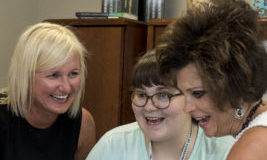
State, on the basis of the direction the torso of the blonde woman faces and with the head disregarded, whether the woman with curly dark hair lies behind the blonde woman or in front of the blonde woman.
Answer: in front

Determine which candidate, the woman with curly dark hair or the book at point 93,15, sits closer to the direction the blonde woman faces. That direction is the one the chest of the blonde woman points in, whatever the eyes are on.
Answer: the woman with curly dark hair

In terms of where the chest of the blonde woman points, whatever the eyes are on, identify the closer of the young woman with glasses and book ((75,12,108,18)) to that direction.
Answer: the young woman with glasses

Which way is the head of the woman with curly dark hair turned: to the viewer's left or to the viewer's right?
to the viewer's left

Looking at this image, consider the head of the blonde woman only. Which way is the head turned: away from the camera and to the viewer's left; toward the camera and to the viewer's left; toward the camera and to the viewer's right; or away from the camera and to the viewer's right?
toward the camera and to the viewer's right

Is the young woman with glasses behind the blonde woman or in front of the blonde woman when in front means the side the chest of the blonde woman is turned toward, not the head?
in front

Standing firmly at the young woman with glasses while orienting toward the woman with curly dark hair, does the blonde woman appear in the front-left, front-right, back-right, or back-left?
back-right

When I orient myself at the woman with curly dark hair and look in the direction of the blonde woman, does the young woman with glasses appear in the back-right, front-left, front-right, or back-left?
front-right

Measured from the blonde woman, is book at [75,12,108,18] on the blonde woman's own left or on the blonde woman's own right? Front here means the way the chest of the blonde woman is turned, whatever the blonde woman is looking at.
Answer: on the blonde woman's own left

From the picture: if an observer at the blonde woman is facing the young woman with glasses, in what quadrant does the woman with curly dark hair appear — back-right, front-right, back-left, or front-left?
front-right
